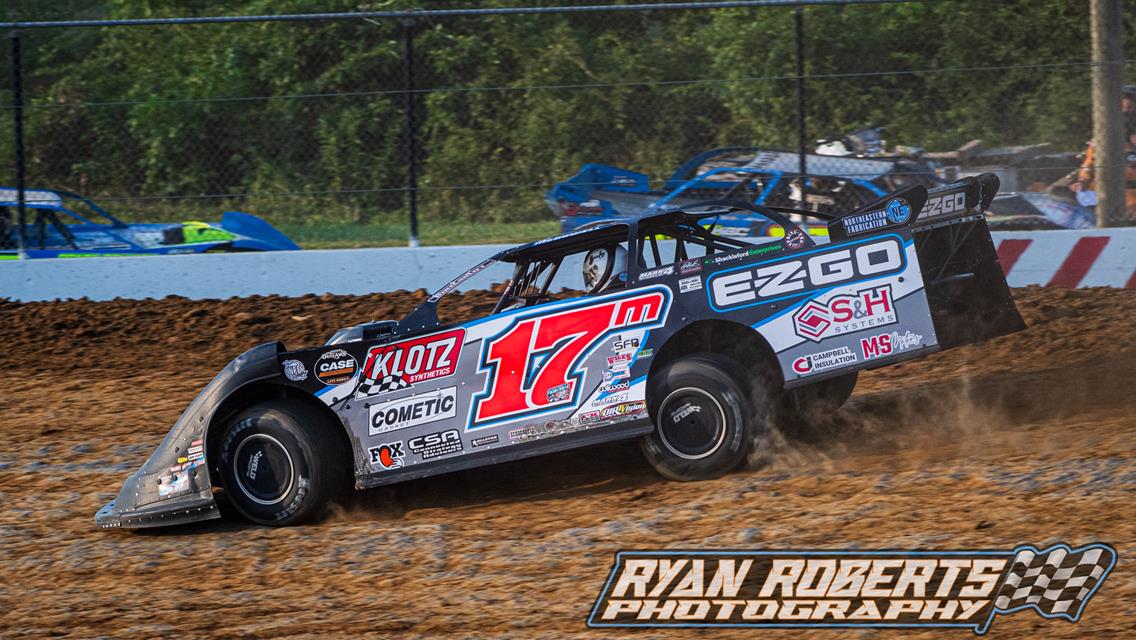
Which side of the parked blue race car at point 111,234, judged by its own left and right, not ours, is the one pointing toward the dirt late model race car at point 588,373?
right

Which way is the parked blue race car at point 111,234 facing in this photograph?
to the viewer's right

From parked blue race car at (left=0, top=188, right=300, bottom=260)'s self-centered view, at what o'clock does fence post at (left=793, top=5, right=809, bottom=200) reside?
The fence post is roughly at 1 o'clock from the parked blue race car.

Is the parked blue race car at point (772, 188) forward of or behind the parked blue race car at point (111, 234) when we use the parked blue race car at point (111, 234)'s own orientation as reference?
forward

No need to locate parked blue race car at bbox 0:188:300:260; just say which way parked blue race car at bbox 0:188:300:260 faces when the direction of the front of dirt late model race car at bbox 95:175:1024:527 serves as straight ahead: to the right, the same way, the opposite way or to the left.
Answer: the opposite way

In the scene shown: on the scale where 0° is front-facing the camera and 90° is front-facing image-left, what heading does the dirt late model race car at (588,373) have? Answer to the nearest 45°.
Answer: approximately 90°

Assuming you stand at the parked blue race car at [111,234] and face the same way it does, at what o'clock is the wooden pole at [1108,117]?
The wooden pole is roughly at 1 o'clock from the parked blue race car.

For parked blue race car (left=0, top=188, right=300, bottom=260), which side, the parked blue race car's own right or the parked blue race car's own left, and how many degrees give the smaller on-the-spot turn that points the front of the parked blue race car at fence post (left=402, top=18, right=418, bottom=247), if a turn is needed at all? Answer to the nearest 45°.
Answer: approximately 45° to the parked blue race car's own right

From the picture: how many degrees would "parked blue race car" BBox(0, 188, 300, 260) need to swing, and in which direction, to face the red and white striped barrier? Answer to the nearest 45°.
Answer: approximately 45° to its right

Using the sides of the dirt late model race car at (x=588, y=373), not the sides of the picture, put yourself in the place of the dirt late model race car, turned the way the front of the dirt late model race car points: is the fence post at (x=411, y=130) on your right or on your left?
on your right

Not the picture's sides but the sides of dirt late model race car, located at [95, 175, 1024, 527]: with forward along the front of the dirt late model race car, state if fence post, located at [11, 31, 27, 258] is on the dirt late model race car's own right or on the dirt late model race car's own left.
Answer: on the dirt late model race car's own right

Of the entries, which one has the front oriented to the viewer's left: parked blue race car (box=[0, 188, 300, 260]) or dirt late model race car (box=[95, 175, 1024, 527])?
the dirt late model race car

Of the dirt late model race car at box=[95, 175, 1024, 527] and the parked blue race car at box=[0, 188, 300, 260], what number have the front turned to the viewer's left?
1
